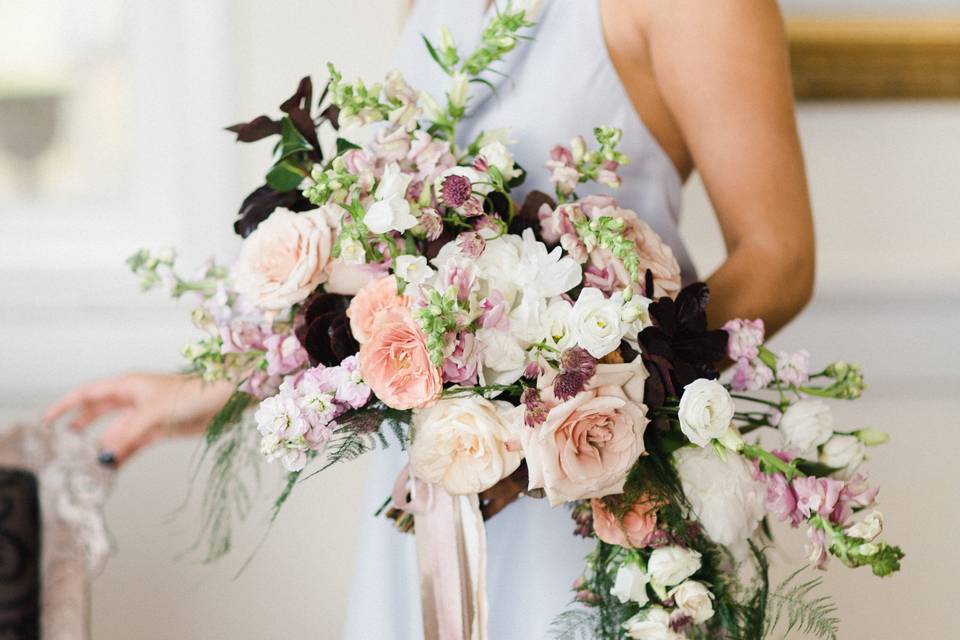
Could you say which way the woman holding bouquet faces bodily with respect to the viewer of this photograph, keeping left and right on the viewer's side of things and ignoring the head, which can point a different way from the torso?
facing the viewer and to the left of the viewer

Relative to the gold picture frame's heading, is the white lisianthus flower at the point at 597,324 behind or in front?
in front

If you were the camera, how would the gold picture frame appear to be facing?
facing the viewer

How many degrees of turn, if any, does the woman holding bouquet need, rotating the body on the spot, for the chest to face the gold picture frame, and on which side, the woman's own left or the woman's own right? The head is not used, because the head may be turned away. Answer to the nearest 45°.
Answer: approximately 180°

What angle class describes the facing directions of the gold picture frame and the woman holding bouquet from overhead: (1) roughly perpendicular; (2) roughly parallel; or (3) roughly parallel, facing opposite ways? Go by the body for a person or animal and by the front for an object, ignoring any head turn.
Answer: roughly parallel

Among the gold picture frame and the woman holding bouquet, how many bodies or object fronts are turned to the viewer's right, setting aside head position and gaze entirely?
0

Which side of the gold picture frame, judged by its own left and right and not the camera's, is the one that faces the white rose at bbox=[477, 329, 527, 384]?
front
